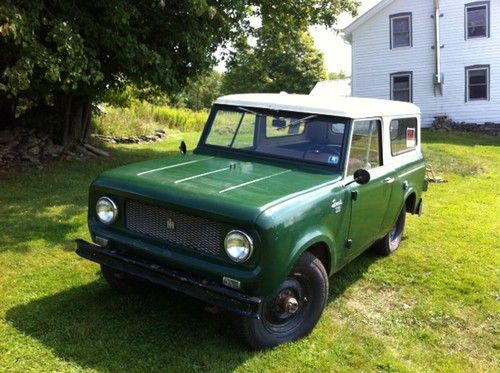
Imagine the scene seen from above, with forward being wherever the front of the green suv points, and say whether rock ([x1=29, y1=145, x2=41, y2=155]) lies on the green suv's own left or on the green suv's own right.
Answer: on the green suv's own right

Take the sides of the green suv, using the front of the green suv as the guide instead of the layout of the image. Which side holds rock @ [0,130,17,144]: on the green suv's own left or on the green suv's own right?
on the green suv's own right

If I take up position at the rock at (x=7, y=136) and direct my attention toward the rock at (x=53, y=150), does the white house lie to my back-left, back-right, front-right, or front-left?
front-left

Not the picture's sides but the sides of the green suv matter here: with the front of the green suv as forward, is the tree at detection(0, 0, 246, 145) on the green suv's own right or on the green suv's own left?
on the green suv's own right

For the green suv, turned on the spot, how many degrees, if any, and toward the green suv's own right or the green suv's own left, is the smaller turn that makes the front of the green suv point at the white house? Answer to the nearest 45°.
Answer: approximately 135° to the green suv's own right

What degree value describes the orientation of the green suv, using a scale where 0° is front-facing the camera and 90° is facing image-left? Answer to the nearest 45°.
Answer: approximately 45°
